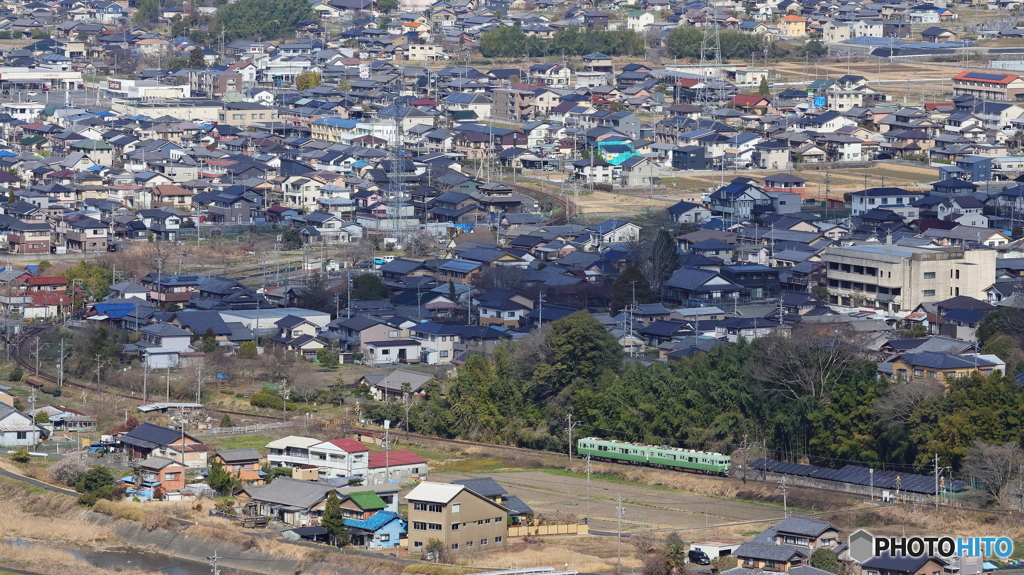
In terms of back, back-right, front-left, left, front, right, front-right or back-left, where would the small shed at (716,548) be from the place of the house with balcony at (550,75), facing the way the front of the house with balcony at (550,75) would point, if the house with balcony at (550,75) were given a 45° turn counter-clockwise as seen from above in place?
front-right

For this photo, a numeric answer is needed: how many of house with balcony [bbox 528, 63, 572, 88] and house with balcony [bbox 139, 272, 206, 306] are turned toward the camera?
2

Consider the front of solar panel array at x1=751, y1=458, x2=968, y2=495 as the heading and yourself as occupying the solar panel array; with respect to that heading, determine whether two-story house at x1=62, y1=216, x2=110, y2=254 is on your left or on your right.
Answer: on your right

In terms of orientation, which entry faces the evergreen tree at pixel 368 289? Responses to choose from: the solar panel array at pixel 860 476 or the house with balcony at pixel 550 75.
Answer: the house with balcony

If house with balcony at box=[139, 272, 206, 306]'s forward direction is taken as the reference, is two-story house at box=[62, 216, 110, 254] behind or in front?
behind

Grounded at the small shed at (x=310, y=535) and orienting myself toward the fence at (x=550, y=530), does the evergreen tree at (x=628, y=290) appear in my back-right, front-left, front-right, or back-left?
front-left

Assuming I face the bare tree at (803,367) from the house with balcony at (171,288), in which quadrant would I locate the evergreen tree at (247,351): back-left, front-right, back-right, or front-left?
front-right

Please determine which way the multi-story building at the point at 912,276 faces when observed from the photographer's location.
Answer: facing the viewer and to the left of the viewer

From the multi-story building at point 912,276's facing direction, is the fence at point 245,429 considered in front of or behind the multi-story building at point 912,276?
in front

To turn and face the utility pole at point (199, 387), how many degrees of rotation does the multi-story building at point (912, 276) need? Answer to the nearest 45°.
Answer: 0° — it already faces it

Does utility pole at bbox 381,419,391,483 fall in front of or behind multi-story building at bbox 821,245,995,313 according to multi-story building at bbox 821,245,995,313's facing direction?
in front

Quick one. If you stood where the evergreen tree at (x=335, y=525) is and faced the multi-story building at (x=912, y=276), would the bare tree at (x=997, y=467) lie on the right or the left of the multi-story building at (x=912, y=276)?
right

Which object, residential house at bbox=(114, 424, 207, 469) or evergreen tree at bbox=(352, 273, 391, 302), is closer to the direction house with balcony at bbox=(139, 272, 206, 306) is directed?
the residential house

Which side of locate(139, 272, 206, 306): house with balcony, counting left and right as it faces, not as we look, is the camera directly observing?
front

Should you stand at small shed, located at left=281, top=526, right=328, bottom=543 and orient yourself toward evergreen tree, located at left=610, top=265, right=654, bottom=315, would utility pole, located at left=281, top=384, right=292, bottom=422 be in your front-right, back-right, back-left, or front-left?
front-left

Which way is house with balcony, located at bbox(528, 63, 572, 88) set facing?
toward the camera
